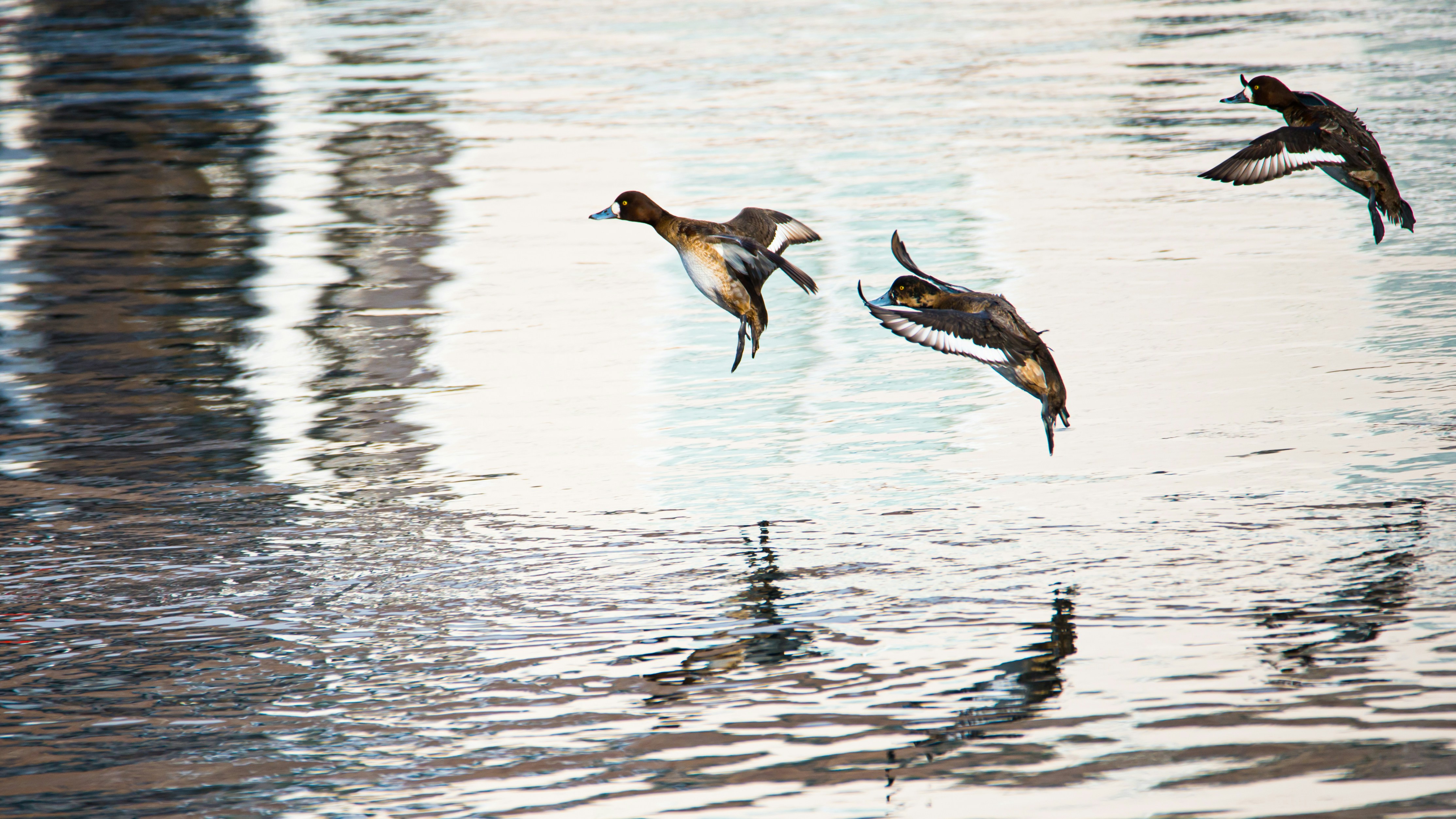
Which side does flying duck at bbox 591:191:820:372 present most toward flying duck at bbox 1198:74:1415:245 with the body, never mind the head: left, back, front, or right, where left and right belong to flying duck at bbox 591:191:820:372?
back

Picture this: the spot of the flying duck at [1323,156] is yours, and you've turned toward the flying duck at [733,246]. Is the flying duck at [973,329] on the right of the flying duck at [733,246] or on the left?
left

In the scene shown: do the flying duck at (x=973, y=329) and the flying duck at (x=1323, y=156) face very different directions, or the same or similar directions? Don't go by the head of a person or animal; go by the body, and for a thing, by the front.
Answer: same or similar directions

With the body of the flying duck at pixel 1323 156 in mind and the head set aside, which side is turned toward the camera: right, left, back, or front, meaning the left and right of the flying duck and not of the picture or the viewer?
left

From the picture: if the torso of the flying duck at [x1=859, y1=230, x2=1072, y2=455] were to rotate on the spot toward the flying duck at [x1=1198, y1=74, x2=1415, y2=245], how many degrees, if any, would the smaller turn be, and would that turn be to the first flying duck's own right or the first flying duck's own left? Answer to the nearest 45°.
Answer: approximately 135° to the first flying duck's own right

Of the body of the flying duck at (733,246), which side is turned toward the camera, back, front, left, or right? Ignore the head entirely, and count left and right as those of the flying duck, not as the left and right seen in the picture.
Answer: left

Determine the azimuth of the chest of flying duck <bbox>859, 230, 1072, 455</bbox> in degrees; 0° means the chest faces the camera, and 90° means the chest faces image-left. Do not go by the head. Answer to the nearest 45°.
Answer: approximately 90°

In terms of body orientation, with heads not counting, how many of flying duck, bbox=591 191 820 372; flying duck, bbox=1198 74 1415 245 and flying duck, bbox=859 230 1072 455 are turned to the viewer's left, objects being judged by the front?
3

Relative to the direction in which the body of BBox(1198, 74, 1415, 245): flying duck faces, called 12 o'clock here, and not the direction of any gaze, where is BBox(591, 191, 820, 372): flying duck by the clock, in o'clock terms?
BBox(591, 191, 820, 372): flying duck is roughly at 11 o'clock from BBox(1198, 74, 1415, 245): flying duck.

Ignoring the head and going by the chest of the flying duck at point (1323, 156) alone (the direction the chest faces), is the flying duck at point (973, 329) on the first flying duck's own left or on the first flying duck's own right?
on the first flying duck's own left
